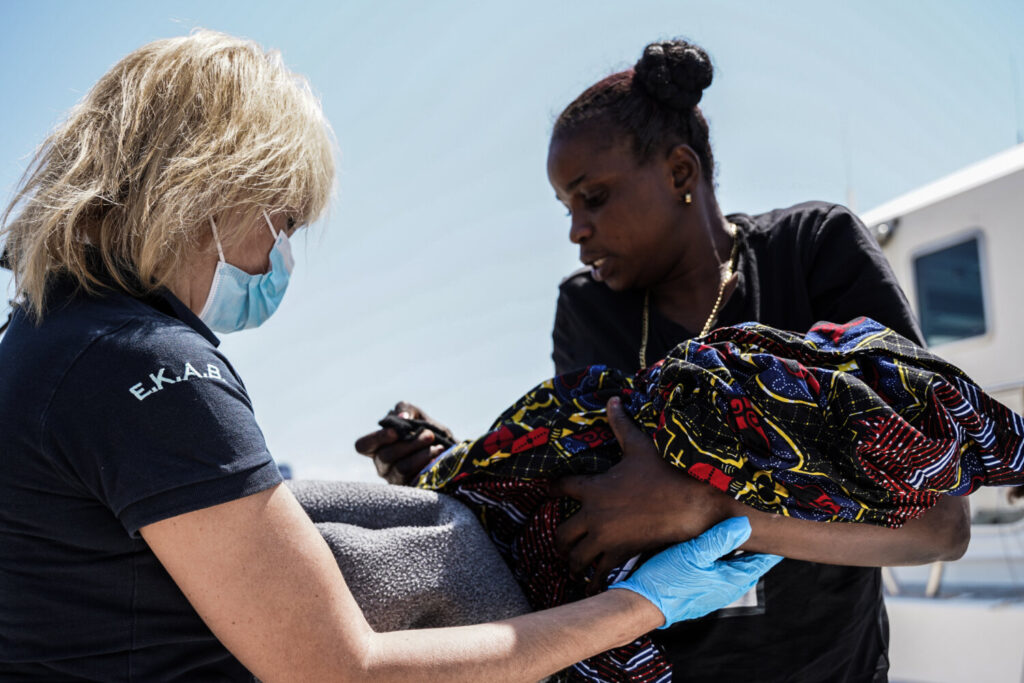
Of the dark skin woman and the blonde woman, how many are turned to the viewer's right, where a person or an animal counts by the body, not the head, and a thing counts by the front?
1

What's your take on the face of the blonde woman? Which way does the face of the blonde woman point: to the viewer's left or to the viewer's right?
to the viewer's right

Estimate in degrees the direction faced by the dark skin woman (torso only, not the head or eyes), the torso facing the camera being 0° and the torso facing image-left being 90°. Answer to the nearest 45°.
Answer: approximately 45°

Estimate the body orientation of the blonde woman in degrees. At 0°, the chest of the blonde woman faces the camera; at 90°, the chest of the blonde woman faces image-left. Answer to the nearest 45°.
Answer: approximately 270°

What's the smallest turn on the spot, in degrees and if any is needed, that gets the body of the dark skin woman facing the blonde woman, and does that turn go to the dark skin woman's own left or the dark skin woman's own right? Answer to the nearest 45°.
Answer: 0° — they already face them
